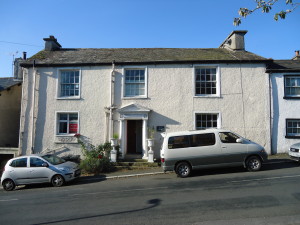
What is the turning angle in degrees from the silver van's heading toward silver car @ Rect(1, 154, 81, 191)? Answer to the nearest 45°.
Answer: approximately 180°

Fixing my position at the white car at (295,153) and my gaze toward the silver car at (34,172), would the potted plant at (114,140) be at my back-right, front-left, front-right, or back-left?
front-right

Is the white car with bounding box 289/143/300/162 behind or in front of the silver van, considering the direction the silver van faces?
in front

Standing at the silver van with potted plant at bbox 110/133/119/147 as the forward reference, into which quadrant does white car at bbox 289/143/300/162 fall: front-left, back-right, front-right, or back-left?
back-right

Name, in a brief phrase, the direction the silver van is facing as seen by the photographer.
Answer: facing to the right of the viewer

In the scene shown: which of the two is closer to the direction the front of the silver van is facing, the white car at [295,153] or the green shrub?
the white car

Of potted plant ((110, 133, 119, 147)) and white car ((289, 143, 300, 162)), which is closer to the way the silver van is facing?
the white car

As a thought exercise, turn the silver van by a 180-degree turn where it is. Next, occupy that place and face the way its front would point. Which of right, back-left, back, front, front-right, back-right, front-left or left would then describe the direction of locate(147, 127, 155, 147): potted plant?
front-right
